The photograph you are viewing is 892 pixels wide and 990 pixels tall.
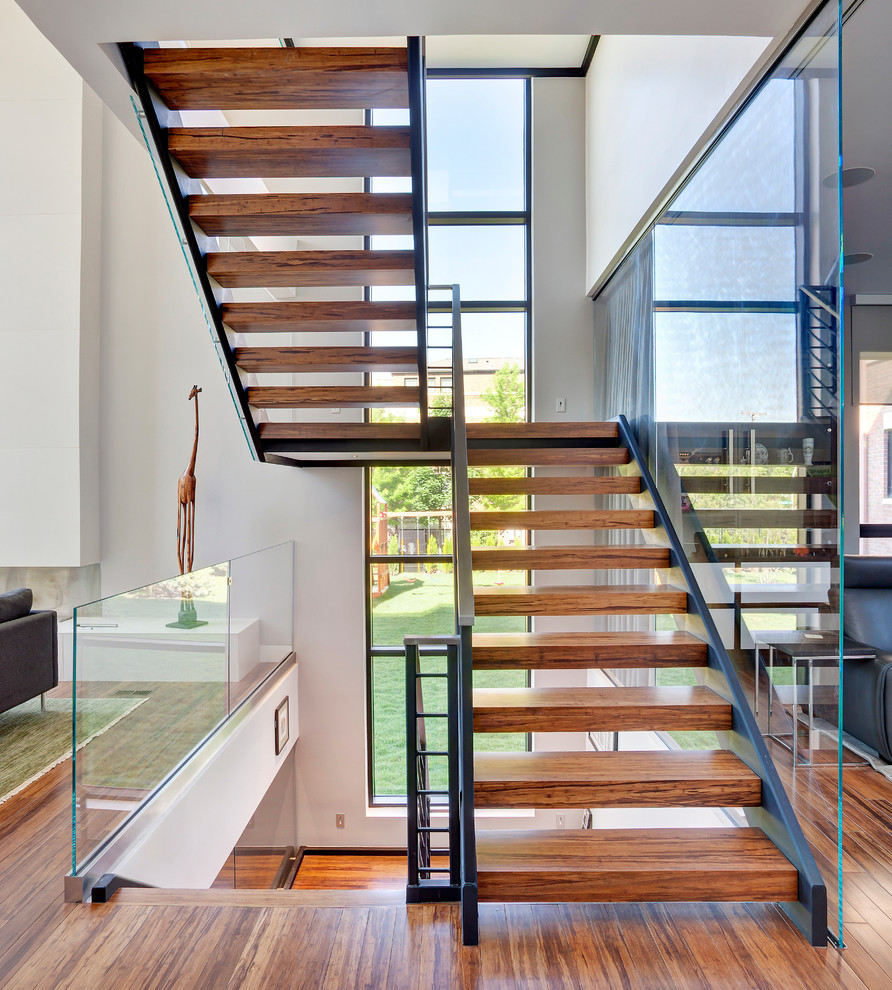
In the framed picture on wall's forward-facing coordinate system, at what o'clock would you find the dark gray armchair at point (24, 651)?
The dark gray armchair is roughly at 5 o'clock from the framed picture on wall.

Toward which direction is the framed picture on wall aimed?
to the viewer's right

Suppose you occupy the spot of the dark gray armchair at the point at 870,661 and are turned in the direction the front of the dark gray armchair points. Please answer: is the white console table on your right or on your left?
on your right

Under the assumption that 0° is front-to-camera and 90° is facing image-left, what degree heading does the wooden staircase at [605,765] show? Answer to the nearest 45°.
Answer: approximately 0°

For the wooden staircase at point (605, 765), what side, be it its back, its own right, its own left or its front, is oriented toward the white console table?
right
